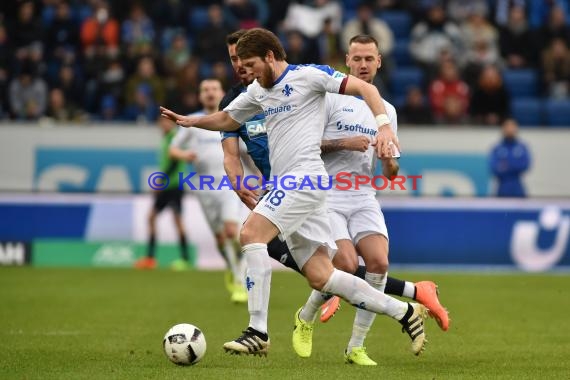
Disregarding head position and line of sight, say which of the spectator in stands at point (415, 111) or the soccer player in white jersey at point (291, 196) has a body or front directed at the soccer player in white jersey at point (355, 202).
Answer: the spectator in stands

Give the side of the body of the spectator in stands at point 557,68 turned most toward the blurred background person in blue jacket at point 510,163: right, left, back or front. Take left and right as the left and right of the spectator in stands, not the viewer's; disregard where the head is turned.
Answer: front

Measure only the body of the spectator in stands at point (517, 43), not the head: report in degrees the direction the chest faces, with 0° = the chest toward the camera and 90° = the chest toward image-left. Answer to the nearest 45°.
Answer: approximately 0°

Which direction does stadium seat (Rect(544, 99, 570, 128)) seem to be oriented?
toward the camera

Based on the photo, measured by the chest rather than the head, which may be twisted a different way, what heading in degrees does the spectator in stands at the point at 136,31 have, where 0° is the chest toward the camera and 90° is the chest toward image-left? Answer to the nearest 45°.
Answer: approximately 0°

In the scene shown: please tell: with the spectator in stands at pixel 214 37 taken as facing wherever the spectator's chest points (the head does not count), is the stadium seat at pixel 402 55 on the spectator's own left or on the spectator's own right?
on the spectator's own left

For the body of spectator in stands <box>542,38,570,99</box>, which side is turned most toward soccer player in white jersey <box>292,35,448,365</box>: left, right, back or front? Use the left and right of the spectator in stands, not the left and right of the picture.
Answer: front

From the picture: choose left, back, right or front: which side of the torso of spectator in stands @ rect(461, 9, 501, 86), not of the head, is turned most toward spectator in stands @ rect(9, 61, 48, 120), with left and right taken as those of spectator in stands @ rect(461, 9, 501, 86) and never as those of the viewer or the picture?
right

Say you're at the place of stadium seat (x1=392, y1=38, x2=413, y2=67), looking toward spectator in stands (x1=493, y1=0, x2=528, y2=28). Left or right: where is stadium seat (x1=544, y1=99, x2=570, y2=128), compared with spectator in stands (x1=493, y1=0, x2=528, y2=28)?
right
